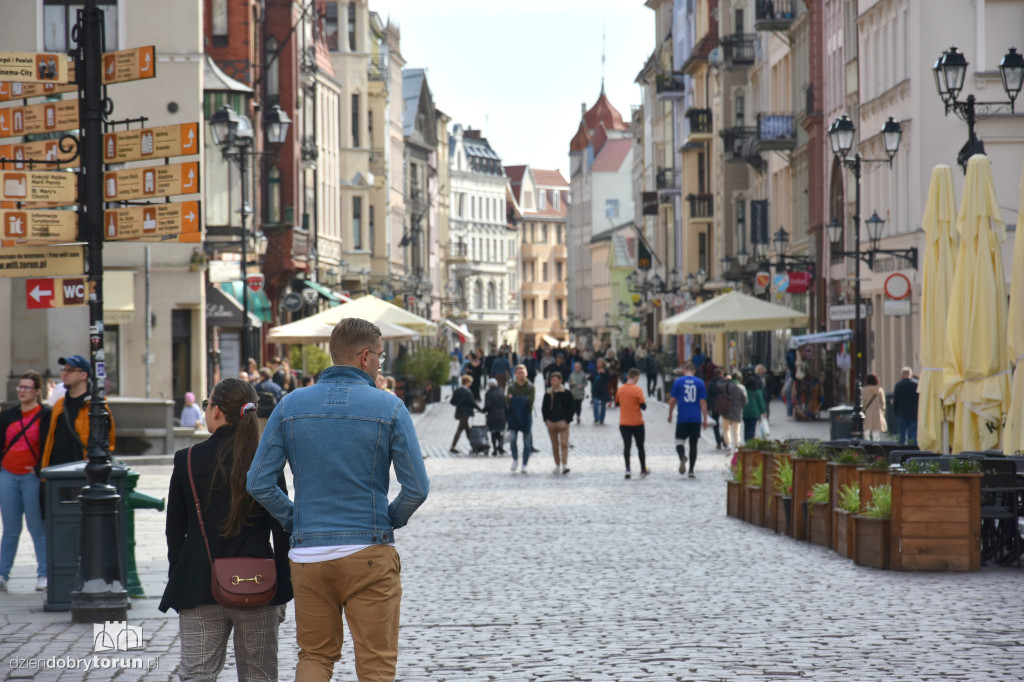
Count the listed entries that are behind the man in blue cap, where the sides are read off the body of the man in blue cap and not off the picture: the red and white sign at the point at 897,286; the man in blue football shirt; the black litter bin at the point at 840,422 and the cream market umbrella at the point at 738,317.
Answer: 4

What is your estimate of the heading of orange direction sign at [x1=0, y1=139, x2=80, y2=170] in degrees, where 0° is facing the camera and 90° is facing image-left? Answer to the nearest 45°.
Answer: approximately 0°

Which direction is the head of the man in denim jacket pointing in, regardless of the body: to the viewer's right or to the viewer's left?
to the viewer's right

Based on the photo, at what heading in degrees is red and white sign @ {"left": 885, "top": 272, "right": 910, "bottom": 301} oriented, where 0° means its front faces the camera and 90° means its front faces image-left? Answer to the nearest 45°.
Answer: approximately 0°

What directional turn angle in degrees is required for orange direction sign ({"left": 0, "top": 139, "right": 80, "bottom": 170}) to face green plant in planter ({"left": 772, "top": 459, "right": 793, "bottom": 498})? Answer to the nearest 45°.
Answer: approximately 90° to its left

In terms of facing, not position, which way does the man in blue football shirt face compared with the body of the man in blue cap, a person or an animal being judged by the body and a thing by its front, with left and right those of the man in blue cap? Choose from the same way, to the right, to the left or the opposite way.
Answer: the opposite way

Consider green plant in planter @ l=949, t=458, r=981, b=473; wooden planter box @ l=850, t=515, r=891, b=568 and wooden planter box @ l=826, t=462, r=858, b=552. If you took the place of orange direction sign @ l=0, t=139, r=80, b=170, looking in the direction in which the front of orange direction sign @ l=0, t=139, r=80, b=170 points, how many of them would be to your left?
3

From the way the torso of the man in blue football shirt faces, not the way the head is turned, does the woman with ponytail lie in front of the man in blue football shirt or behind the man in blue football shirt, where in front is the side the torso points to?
behind

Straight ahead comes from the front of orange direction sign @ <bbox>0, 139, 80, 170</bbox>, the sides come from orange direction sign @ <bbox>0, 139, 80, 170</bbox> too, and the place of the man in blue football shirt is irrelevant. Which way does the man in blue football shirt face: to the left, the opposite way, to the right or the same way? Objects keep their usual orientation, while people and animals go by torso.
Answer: the opposite way

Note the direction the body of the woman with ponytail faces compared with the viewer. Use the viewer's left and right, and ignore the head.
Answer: facing away from the viewer and to the left of the viewer

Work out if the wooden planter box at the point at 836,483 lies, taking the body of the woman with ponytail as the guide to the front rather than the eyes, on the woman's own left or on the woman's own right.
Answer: on the woman's own right

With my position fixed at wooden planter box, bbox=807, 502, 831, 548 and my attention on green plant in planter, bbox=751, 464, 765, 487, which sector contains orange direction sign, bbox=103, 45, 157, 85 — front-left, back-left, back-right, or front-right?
back-left

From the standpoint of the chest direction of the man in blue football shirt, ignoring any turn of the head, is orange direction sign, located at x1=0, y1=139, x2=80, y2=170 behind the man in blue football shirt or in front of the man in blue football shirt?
behind

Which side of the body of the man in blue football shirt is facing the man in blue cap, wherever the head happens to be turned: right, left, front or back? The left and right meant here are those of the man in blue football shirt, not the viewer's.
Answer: back

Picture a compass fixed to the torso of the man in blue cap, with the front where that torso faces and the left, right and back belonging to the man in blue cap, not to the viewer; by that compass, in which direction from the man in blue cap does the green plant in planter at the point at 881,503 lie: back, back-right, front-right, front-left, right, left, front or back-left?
back-left

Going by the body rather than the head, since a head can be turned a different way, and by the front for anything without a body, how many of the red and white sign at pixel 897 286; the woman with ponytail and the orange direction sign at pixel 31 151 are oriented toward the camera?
2
